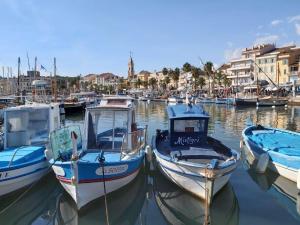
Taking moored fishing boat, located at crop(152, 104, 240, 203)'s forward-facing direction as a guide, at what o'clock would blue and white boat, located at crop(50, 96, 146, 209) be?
The blue and white boat is roughly at 4 o'clock from the moored fishing boat.

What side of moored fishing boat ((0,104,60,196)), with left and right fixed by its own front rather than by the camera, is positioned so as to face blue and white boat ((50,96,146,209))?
left

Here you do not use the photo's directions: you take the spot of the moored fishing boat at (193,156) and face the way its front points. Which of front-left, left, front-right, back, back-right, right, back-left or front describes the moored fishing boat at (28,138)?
back-right

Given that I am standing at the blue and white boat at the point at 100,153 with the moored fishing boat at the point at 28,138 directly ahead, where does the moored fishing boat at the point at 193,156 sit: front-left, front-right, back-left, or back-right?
back-right

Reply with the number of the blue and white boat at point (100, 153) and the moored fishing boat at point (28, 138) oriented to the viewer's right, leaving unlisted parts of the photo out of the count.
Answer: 0

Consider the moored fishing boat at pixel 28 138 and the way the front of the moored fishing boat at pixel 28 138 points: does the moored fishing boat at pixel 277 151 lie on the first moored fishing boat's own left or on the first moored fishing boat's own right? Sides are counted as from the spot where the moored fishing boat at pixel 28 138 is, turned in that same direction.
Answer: on the first moored fishing boat's own left

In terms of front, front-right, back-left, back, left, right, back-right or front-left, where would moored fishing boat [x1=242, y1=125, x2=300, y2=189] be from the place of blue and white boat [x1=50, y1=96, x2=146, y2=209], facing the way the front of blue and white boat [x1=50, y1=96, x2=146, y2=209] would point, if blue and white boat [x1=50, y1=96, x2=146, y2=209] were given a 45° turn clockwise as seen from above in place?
back

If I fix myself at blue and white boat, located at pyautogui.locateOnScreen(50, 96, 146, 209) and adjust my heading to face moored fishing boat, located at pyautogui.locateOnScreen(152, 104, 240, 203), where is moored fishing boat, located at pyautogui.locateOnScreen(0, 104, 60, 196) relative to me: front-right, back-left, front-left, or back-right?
back-left

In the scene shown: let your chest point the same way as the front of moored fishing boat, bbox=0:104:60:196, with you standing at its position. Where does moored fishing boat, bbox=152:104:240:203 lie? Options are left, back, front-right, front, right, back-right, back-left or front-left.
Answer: left

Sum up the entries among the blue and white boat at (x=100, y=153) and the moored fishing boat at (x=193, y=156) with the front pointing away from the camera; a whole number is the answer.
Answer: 0

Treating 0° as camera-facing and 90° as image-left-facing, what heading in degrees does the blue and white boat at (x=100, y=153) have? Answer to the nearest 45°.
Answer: approximately 45°
